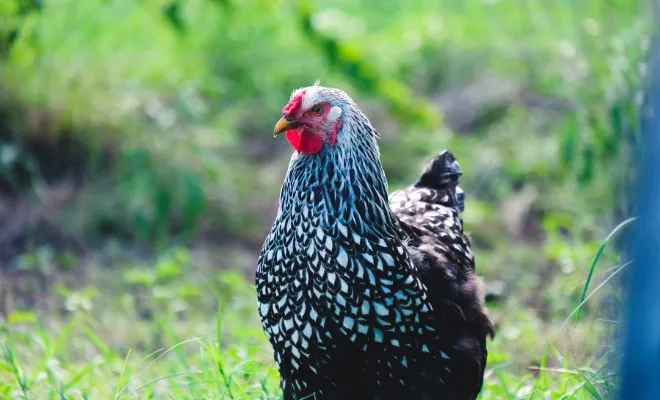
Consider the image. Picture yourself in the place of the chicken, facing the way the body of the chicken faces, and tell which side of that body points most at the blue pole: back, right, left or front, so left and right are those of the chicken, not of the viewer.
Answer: left

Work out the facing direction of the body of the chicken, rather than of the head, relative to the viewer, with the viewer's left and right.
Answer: facing the viewer and to the left of the viewer
